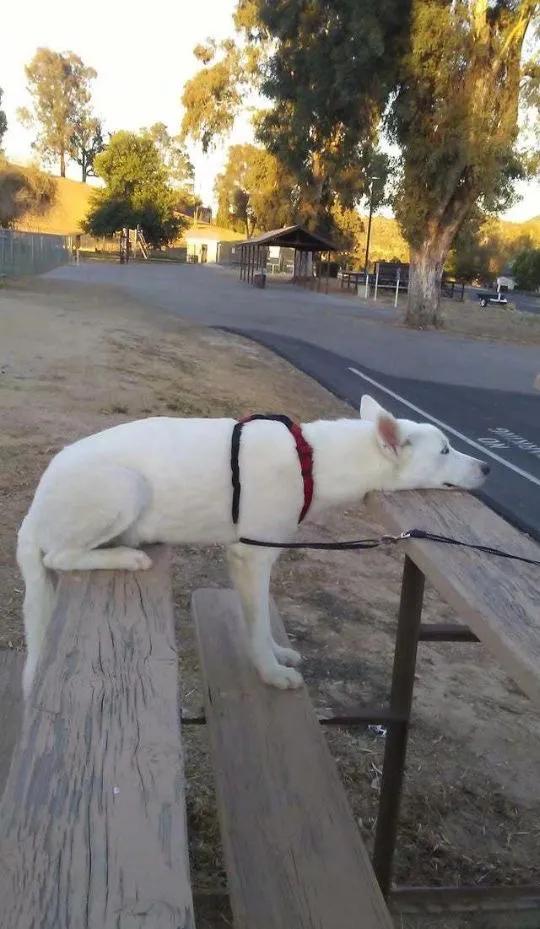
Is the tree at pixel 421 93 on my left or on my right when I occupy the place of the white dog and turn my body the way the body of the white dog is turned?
on my left

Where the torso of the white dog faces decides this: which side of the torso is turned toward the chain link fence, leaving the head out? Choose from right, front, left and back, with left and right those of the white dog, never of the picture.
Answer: left

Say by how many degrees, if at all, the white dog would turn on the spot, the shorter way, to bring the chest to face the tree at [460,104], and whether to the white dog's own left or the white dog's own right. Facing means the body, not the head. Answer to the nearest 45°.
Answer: approximately 90° to the white dog's own left

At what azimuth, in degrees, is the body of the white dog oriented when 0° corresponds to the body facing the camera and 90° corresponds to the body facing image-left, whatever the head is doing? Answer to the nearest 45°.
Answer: approximately 270°

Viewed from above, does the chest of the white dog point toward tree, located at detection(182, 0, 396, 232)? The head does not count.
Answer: no

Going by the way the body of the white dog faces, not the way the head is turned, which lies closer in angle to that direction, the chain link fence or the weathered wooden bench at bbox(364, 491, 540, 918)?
the weathered wooden bench

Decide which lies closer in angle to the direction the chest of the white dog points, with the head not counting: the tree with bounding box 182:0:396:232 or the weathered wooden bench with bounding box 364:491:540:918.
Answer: the weathered wooden bench
